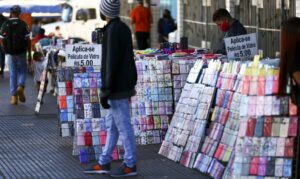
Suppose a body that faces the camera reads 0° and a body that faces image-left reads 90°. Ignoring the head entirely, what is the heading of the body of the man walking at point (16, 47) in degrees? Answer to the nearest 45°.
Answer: approximately 180°

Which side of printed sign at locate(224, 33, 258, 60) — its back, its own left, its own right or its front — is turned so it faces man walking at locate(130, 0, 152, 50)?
back

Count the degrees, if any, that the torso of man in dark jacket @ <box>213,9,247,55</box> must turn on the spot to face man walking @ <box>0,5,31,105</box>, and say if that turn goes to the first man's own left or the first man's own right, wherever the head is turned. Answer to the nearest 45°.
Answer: approximately 90° to the first man's own right

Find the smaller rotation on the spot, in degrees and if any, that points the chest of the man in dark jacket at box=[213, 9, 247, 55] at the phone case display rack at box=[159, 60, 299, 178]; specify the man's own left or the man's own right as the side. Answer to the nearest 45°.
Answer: approximately 45° to the man's own left

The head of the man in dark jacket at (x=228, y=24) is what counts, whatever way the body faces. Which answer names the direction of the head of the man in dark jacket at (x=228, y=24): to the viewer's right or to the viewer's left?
to the viewer's left
